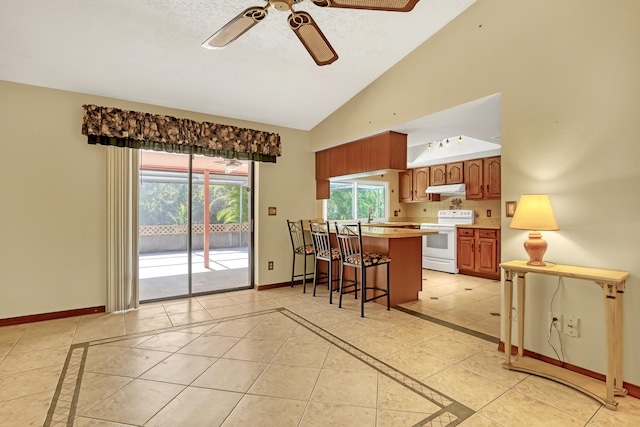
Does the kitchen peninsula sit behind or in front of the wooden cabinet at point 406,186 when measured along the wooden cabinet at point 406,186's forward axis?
in front

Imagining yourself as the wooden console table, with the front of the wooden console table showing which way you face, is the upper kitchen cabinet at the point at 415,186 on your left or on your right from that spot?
on your right

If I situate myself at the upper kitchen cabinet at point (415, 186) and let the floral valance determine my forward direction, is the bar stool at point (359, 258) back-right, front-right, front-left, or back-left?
front-left

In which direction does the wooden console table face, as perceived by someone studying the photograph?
facing the viewer and to the left of the viewer

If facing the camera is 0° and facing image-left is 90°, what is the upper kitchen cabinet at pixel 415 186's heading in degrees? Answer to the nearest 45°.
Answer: approximately 45°

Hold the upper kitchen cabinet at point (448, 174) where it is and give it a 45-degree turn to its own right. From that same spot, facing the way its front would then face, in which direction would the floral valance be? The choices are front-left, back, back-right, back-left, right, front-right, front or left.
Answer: front-left

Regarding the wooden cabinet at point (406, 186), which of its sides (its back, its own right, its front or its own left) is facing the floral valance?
front

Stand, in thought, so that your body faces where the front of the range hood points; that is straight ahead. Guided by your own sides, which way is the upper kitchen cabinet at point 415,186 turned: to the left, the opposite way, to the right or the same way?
the same way

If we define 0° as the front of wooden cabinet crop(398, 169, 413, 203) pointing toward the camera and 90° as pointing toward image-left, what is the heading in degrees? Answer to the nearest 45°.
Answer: approximately 45°

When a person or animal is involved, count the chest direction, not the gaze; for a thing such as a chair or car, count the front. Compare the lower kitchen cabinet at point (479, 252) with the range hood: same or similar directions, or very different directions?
same or similar directions

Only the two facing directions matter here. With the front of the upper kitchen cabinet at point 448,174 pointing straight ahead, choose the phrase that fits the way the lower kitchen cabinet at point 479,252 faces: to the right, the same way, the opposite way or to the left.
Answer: the same way

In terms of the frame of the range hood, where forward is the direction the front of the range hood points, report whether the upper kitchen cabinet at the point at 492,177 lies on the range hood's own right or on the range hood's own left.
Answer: on the range hood's own left

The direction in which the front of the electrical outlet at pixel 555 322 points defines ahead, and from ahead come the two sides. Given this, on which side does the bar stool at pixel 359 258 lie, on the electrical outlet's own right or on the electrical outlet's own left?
on the electrical outlet's own right

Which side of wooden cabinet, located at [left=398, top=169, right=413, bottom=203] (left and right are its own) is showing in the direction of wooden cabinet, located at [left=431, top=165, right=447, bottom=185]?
left
